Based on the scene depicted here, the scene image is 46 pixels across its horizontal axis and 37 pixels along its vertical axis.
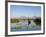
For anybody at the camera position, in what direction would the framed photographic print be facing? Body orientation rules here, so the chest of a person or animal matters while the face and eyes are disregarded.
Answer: facing the viewer and to the right of the viewer
